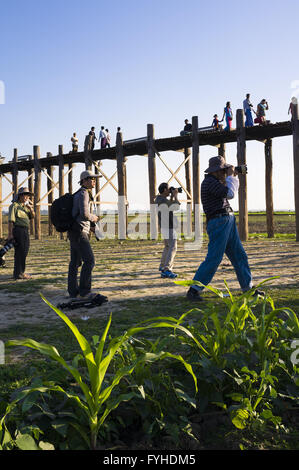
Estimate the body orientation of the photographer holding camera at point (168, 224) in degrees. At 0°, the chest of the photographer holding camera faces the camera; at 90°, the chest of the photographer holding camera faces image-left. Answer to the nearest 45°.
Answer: approximately 270°

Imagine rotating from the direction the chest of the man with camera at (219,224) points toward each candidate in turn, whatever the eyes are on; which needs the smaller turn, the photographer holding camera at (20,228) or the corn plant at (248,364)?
the corn plant

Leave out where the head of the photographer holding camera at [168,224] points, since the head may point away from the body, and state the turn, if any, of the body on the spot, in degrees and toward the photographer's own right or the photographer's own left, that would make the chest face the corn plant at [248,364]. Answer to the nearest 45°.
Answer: approximately 90° to the photographer's own right

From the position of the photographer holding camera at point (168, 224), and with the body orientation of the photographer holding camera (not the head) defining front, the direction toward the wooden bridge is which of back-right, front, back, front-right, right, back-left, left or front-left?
left

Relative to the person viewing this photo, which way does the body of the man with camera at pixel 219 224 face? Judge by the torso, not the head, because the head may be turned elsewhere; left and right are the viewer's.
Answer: facing to the right of the viewer

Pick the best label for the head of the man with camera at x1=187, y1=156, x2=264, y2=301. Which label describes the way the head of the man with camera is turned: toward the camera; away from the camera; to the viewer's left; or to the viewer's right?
to the viewer's right
